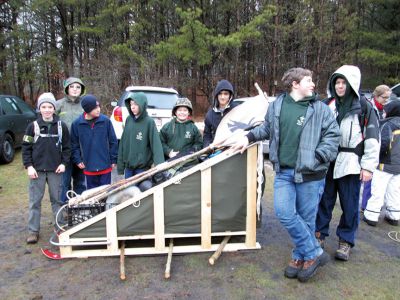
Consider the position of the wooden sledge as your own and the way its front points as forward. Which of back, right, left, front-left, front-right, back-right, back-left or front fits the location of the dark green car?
front-right

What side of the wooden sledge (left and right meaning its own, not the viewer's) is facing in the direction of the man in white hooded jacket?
back

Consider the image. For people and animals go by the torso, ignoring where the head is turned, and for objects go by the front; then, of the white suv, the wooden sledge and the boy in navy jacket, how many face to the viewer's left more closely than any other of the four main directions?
1

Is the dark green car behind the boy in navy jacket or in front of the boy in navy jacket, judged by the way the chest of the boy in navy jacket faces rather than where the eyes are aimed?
behind

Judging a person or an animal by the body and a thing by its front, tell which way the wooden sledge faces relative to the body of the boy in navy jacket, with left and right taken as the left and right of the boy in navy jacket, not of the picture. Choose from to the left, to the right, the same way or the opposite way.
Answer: to the right

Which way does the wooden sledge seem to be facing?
to the viewer's left

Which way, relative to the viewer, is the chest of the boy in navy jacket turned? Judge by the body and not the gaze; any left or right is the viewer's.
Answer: facing the viewer

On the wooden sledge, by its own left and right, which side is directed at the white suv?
right

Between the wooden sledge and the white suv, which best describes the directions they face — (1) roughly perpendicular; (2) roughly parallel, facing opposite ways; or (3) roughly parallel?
roughly perpendicular

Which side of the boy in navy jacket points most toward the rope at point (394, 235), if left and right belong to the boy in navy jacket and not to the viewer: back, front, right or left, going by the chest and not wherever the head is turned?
left
